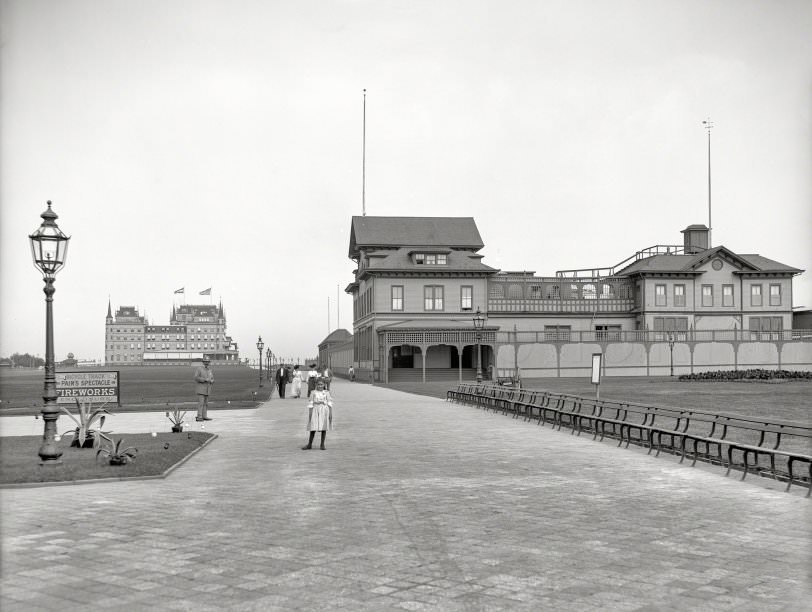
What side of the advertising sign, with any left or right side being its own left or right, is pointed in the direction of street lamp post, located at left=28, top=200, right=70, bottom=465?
front

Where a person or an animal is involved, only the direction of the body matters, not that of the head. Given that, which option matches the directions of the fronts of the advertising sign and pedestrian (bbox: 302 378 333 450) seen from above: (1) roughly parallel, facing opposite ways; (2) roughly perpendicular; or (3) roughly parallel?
roughly parallel

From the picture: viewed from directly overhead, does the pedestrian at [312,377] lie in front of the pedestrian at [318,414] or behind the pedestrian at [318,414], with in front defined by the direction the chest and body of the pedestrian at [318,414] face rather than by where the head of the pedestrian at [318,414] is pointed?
behind

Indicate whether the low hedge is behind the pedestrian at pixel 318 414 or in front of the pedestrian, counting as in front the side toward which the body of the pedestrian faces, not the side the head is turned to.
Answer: behind

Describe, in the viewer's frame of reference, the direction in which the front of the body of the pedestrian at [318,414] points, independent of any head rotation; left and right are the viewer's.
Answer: facing the viewer

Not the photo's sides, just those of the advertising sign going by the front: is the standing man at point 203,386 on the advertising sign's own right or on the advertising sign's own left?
on the advertising sign's own left

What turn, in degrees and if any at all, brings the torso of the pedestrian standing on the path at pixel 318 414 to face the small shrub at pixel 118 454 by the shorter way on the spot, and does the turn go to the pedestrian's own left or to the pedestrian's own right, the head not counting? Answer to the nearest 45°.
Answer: approximately 45° to the pedestrian's own right

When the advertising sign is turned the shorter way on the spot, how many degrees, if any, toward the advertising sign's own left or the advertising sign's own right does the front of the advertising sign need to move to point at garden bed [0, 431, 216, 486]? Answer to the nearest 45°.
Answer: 0° — it already faces it

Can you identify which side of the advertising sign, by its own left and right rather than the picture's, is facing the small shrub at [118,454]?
front

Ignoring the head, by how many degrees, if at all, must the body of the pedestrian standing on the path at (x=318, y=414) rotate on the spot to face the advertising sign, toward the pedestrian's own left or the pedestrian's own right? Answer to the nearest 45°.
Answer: approximately 135° to the pedestrian's own right

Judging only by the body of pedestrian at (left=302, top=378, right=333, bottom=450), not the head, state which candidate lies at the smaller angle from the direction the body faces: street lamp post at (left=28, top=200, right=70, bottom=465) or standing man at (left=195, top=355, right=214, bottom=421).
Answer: the street lamp post

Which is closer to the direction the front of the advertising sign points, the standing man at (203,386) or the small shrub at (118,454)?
the small shrub

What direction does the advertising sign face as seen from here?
toward the camera

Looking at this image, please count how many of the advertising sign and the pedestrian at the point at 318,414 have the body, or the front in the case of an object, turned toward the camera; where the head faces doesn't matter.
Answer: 2

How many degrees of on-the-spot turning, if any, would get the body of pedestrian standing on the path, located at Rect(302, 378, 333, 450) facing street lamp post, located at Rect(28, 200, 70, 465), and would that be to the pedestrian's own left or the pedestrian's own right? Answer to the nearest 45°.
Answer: approximately 45° to the pedestrian's own right

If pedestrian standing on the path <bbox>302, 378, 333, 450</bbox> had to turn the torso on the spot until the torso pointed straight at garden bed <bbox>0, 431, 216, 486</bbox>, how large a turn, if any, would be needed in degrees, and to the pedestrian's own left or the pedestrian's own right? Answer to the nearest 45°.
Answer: approximately 45° to the pedestrian's own right
